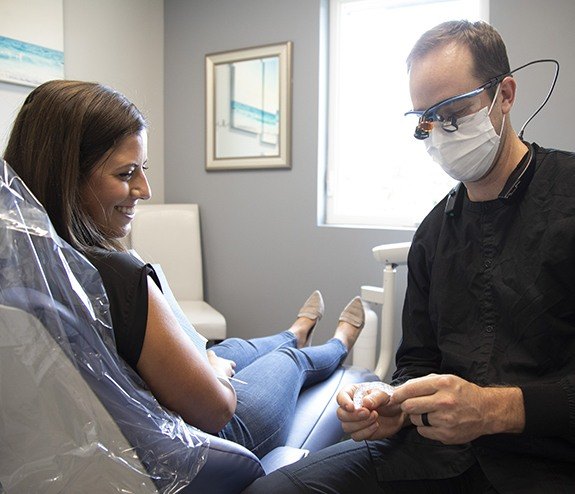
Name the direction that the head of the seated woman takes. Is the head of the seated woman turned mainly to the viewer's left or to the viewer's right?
to the viewer's right

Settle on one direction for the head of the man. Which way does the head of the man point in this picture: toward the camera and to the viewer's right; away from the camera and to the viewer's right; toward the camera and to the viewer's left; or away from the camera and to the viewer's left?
toward the camera and to the viewer's left

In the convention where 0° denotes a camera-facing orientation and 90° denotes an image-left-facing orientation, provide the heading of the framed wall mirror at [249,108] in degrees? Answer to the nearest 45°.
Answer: approximately 45°

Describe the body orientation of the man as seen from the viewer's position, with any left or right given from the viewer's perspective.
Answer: facing the viewer and to the left of the viewer

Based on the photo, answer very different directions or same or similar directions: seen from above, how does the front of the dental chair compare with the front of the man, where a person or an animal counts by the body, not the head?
very different directions

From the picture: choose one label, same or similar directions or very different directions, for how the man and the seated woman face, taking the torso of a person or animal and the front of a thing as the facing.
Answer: very different directions

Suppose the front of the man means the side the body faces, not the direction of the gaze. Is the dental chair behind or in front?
in front

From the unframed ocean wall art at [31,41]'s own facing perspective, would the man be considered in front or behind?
in front

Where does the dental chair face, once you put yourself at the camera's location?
facing away from the viewer and to the right of the viewer

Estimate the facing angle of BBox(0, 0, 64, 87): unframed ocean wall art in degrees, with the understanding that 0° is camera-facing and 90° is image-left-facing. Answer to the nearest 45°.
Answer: approximately 315°

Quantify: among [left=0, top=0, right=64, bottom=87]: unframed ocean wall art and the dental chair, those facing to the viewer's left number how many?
0

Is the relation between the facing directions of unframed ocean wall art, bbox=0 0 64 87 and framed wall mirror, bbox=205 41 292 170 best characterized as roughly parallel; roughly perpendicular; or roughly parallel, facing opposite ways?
roughly perpendicular

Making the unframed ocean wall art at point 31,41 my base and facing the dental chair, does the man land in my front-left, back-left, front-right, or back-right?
front-left

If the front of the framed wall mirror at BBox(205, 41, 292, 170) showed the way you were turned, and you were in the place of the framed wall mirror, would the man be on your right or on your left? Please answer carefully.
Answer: on your left

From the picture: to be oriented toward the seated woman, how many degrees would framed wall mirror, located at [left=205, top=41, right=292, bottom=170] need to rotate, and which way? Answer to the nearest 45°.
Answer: approximately 45° to its left

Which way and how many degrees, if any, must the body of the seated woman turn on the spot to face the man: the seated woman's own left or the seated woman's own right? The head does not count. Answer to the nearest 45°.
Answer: approximately 45° to the seated woman's own right

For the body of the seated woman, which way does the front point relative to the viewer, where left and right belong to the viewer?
facing away from the viewer and to the right of the viewer
